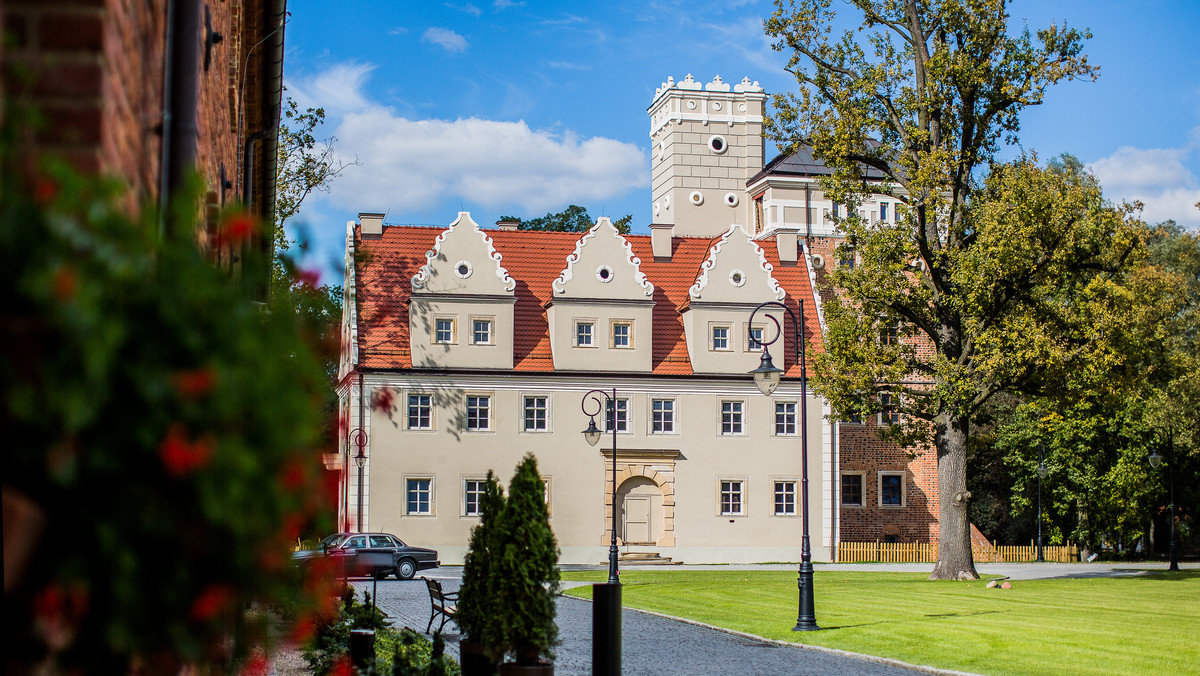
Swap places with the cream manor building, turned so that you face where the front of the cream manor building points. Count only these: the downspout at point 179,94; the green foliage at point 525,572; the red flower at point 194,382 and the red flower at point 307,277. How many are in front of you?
4

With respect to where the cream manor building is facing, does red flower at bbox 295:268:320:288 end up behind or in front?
in front

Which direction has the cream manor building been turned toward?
toward the camera

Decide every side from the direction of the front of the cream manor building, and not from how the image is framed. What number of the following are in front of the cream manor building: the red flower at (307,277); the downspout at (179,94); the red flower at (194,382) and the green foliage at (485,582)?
4

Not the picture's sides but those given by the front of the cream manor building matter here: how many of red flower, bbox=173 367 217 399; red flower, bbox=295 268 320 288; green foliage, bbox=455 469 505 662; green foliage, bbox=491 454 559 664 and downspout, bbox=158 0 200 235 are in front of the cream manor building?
5

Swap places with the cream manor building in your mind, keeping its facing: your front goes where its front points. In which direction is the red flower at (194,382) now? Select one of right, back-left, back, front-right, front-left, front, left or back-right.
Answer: front

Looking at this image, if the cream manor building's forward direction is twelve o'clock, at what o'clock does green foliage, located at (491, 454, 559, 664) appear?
The green foliage is roughly at 12 o'clock from the cream manor building.

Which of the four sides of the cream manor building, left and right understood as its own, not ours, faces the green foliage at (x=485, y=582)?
front

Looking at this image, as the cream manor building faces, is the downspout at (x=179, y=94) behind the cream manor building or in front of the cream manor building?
in front
